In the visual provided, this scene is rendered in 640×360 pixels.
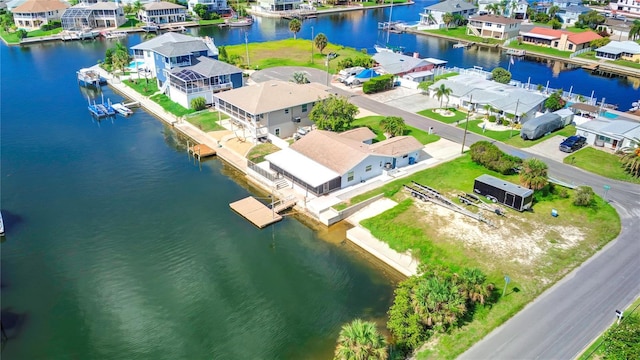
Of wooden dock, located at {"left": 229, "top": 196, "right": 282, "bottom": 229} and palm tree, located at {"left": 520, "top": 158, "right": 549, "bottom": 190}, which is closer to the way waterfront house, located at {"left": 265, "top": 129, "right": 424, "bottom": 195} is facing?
the palm tree

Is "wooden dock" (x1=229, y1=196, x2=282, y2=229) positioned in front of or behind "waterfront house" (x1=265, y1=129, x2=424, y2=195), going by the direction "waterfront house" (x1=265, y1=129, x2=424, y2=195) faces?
behind

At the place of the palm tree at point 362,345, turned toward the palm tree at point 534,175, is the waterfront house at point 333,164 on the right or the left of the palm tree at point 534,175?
left

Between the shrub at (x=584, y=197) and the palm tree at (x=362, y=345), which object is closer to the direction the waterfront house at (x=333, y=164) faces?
the shrub

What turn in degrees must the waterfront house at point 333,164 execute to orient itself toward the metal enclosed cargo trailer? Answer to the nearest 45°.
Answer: approximately 45° to its right

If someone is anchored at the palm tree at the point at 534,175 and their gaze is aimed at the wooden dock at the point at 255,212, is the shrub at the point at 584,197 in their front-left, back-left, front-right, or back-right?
back-left

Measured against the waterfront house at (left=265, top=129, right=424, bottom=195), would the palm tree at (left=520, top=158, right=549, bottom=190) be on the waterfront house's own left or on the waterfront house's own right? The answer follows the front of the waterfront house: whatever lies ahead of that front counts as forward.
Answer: on the waterfront house's own right

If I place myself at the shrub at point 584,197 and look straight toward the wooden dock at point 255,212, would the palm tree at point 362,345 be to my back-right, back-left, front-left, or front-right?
front-left

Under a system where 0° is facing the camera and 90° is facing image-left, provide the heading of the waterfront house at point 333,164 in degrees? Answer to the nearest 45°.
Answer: approximately 225°

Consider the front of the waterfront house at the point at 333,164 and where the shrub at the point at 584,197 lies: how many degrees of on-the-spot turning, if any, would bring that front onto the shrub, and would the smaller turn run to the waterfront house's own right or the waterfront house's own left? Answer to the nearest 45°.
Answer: approximately 45° to the waterfront house's own right

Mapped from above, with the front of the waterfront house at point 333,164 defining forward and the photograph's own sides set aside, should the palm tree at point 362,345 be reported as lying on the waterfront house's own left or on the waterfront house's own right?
on the waterfront house's own right

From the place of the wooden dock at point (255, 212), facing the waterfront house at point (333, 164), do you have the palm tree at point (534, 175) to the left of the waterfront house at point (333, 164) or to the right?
right
